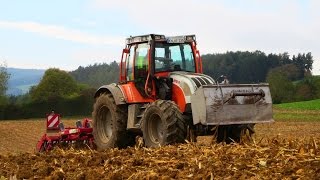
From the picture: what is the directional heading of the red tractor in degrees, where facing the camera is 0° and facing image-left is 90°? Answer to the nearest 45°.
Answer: approximately 315°

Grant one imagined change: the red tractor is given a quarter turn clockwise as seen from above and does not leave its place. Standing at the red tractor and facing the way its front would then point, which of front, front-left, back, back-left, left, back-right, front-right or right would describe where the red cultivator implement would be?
right
